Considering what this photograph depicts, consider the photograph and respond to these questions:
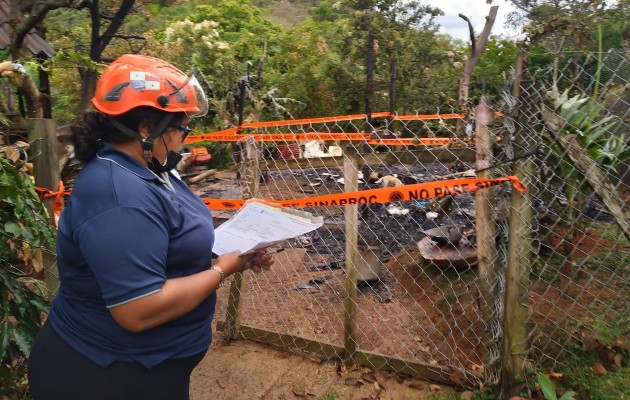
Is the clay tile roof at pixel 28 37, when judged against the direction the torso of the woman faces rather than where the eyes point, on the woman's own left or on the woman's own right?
on the woman's own left

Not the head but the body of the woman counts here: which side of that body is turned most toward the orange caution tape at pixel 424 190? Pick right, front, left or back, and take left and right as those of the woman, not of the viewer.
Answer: front

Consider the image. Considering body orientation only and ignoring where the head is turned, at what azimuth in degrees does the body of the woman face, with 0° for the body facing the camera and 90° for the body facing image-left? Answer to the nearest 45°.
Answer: approximately 270°

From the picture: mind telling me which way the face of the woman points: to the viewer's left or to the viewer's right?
to the viewer's right

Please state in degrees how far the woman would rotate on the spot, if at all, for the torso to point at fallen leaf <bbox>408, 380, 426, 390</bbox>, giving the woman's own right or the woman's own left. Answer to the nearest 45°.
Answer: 0° — they already face it

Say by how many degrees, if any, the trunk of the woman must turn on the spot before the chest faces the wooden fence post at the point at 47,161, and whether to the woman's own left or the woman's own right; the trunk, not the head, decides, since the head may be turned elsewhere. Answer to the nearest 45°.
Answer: approximately 90° to the woman's own left

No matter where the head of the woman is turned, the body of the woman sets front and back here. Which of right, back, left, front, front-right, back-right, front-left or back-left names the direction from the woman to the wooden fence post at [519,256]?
front

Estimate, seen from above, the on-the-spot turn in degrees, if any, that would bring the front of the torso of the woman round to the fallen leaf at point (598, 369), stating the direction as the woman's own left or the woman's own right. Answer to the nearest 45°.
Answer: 0° — they already face it

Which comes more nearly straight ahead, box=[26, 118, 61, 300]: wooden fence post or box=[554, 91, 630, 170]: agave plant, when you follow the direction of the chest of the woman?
the agave plant

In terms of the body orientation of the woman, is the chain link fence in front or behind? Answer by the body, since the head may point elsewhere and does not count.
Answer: in front
